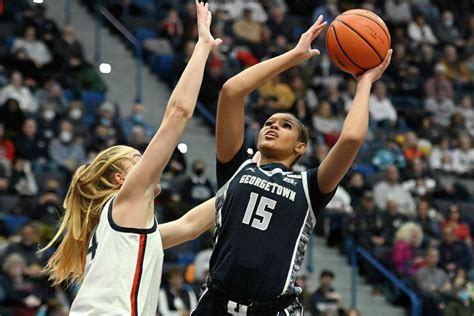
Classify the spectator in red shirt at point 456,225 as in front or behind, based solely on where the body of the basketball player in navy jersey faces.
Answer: behind

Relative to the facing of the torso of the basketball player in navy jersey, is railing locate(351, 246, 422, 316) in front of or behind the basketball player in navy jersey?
behind

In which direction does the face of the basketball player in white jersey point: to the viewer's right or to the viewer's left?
to the viewer's right

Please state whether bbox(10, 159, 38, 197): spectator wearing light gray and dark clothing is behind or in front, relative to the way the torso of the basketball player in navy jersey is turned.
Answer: behind

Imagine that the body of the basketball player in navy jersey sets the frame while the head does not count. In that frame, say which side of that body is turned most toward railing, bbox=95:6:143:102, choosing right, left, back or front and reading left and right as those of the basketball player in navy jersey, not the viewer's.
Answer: back

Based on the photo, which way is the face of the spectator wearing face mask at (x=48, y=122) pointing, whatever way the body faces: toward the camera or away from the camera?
toward the camera

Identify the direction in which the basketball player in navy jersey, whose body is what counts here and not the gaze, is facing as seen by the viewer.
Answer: toward the camera

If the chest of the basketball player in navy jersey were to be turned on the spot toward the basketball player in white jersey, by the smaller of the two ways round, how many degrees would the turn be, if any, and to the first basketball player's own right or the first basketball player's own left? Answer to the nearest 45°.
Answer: approximately 45° to the first basketball player's own right

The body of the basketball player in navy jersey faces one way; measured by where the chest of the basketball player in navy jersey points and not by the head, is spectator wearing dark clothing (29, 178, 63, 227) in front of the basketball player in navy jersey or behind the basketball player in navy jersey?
behind
